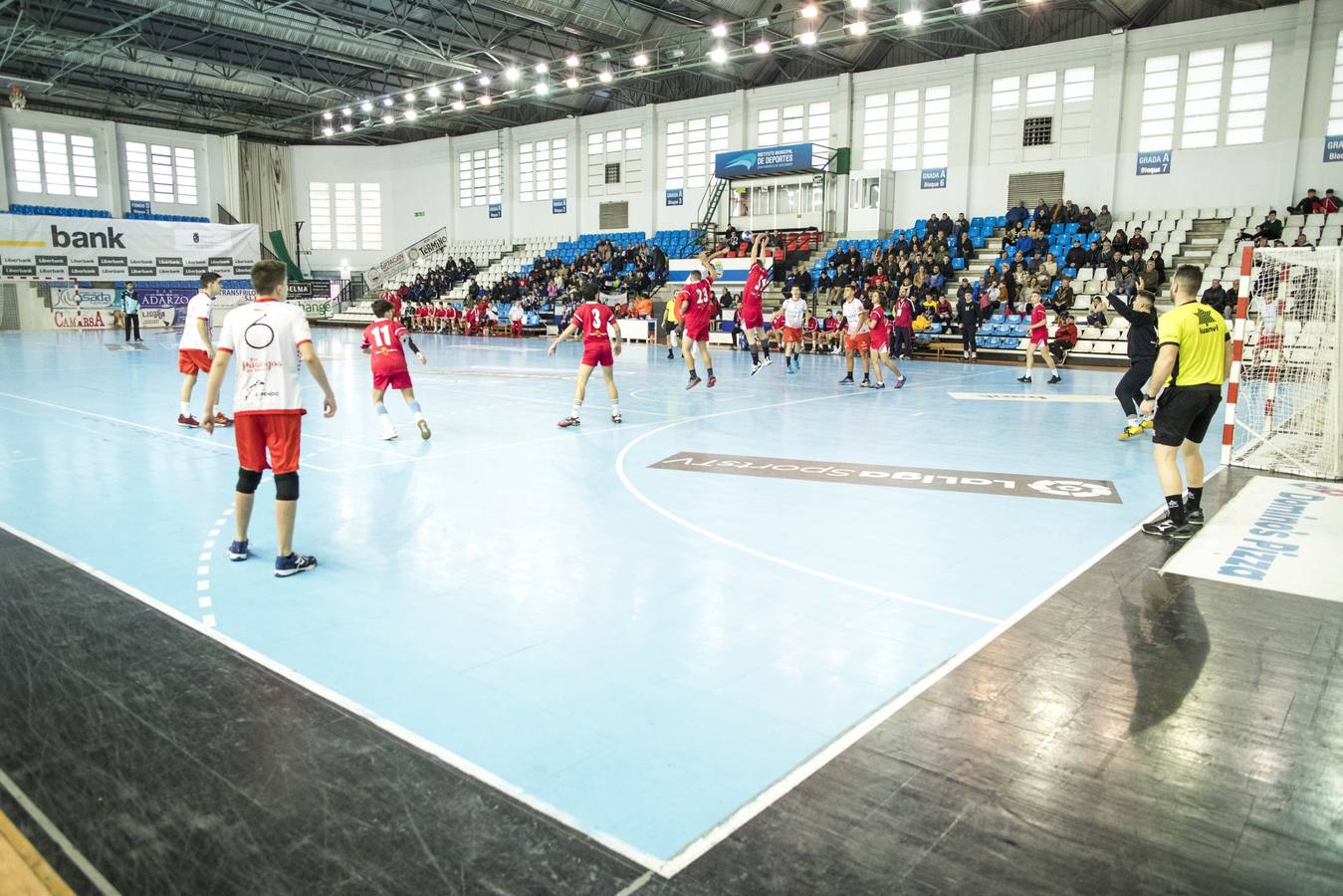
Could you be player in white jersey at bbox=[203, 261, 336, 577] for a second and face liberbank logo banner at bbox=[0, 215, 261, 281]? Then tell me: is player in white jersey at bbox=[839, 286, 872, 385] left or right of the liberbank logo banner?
right

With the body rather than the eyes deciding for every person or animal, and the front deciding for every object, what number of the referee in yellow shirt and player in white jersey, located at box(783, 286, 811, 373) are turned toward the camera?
1

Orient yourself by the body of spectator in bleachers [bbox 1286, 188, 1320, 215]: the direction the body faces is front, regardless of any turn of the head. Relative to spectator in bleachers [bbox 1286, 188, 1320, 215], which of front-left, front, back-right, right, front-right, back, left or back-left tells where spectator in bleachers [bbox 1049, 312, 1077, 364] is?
front

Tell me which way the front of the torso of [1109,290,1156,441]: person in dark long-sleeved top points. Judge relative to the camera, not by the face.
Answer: to the viewer's left

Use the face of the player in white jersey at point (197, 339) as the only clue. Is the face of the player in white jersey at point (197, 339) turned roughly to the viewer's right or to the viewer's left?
to the viewer's right

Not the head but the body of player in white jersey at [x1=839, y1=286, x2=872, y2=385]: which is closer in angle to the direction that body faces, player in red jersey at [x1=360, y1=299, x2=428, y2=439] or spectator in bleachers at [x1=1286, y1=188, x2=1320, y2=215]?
the player in red jersey

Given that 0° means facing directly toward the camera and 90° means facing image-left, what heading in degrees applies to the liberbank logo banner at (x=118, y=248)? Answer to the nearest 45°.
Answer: approximately 315°

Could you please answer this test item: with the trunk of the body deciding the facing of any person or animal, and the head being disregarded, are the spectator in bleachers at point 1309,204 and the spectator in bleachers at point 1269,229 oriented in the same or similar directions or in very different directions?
same or similar directions

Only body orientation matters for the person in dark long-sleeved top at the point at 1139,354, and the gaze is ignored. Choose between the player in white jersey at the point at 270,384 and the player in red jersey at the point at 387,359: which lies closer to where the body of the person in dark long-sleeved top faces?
the player in red jersey

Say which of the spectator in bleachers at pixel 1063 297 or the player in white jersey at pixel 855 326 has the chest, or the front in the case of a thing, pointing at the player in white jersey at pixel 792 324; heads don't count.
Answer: the spectator in bleachers

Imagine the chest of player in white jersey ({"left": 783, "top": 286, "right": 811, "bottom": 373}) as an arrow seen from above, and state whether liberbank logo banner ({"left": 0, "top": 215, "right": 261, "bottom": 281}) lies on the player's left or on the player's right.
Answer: on the player's right

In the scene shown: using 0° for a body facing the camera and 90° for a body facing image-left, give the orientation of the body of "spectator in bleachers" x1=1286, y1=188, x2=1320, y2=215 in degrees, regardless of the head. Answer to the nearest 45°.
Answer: approximately 45°

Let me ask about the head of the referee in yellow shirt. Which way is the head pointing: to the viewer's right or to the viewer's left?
to the viewer's left
